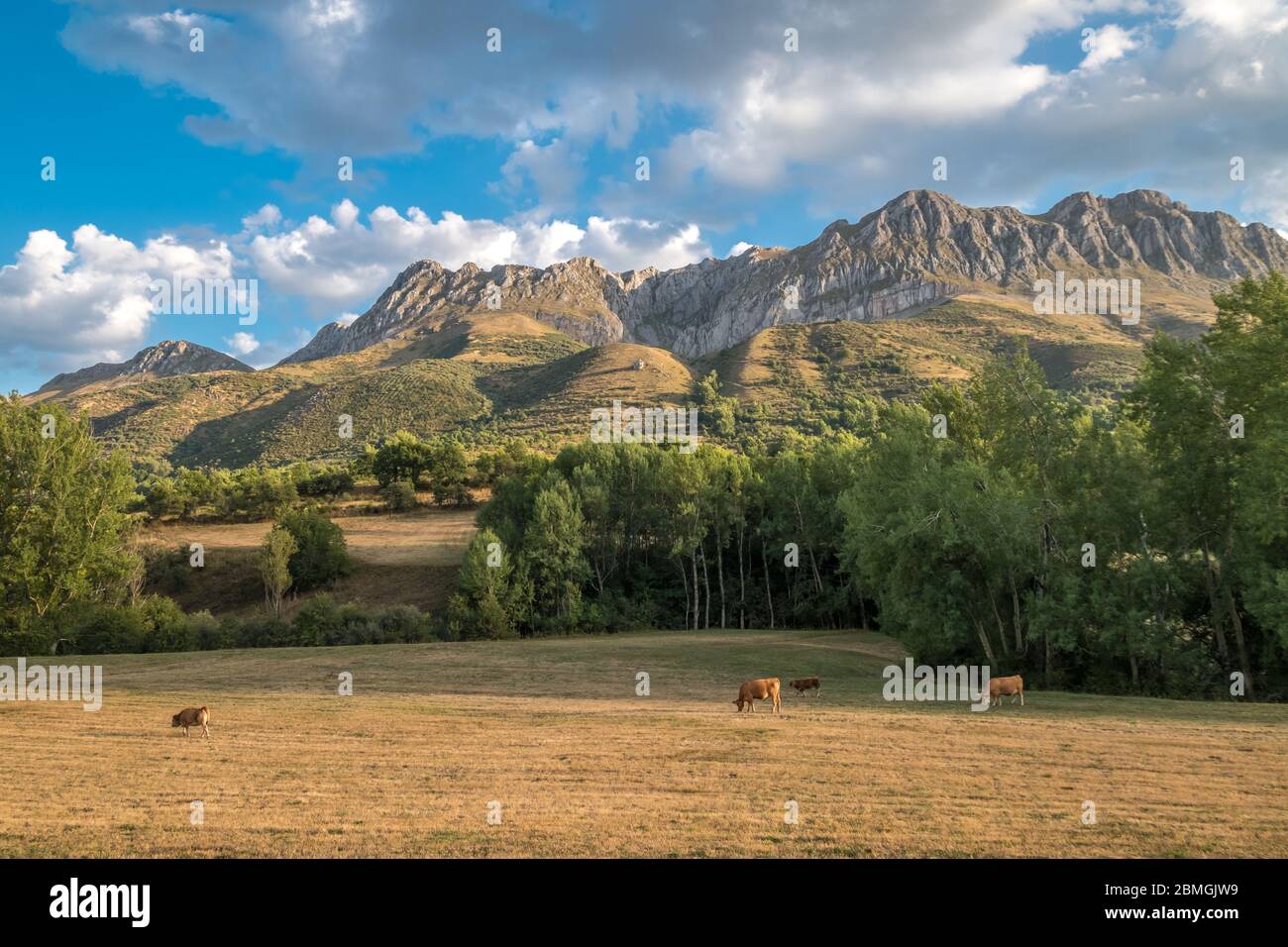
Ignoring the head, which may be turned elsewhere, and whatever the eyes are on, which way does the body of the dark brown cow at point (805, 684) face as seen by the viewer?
to the viewer's left

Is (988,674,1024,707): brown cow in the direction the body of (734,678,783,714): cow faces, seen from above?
no

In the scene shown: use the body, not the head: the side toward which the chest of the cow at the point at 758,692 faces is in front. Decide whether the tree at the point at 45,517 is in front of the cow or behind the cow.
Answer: in front

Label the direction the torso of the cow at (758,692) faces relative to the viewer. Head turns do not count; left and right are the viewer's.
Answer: facing to the left of the viewer

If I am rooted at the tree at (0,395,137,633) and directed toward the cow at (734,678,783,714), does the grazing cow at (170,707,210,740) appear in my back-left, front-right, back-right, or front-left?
front-right

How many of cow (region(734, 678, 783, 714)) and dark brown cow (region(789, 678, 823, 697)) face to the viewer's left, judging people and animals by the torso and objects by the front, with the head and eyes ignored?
2

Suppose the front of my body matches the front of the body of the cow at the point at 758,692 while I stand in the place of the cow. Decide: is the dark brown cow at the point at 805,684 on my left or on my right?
on my right

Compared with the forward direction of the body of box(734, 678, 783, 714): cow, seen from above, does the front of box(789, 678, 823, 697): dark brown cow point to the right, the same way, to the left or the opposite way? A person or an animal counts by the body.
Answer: the same way

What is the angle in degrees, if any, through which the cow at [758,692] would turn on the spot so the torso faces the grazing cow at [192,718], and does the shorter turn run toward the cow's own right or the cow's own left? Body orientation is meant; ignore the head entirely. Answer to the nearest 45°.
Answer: approximately 45° to the cow's own left

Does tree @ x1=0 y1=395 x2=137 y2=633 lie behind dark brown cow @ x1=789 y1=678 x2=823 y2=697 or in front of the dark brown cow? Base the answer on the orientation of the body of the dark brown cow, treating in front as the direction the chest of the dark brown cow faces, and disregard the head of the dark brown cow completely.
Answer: in front
